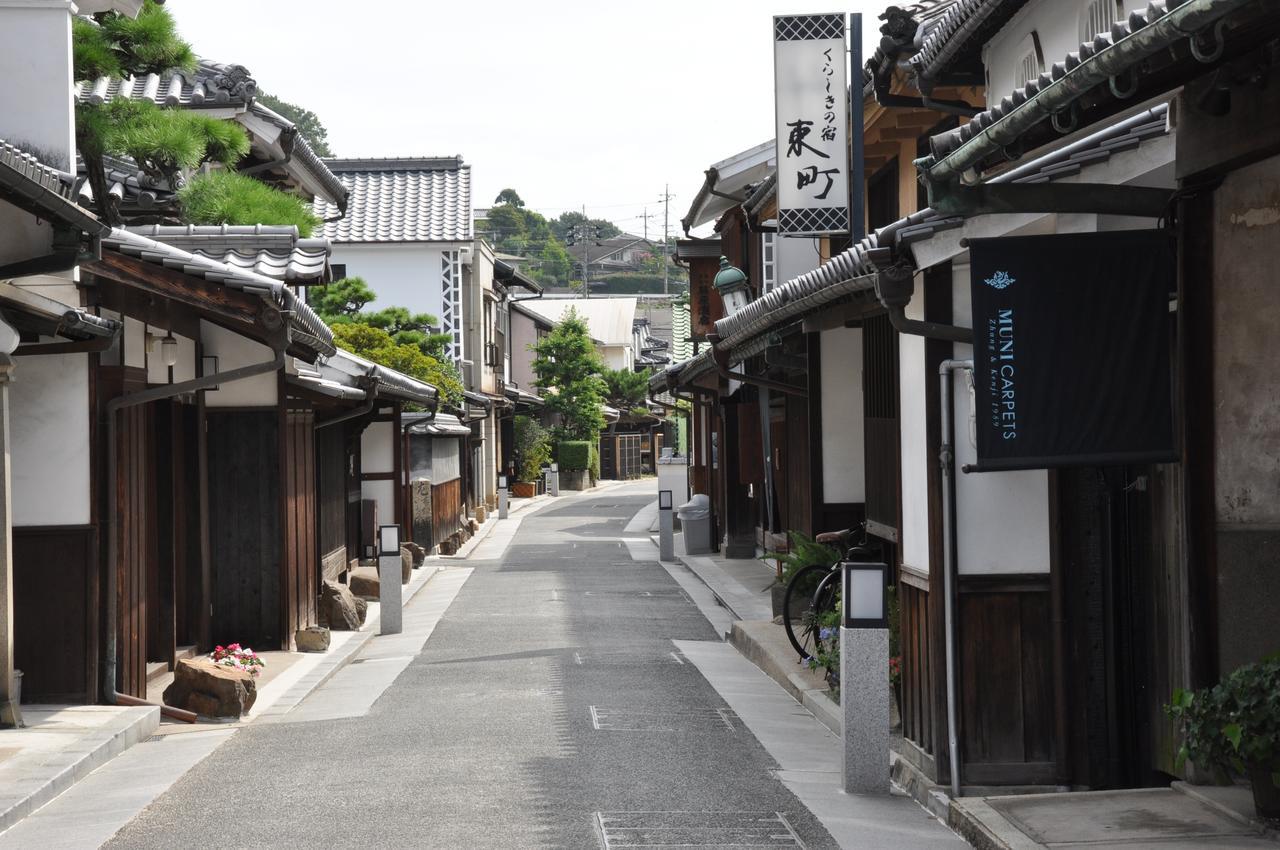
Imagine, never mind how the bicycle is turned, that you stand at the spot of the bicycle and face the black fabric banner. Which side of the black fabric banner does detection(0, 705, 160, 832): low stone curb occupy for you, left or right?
right

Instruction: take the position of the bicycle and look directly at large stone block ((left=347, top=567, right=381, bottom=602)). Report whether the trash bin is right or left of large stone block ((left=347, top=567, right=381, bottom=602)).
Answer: right

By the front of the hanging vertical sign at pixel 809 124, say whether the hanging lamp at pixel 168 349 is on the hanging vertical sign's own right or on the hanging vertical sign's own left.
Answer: on the hanging vertical sign's own right

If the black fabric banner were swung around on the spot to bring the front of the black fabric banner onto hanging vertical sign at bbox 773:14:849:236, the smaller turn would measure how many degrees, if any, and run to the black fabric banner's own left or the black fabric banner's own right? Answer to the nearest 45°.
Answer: approximately 180°

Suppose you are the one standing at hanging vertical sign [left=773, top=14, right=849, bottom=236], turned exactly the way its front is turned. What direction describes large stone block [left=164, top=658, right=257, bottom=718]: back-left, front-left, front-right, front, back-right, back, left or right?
front-right

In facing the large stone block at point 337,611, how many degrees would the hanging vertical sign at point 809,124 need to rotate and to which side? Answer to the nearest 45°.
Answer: approximately 90° to its right

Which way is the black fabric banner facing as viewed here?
toward the camera

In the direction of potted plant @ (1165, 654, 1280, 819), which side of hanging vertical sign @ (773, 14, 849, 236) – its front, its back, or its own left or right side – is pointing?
front

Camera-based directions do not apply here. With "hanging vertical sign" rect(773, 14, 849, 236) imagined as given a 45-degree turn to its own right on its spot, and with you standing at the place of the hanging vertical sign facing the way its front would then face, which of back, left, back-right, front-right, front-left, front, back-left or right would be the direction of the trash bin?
back-right

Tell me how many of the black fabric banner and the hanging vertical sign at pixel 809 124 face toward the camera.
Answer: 2

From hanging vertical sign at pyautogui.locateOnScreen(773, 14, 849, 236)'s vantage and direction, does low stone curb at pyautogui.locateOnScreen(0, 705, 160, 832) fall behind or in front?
in front

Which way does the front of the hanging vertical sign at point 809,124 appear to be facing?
toward the camera
